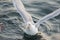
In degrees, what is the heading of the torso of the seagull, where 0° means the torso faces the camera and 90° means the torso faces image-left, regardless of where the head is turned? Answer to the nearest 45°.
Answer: approximately 45°
